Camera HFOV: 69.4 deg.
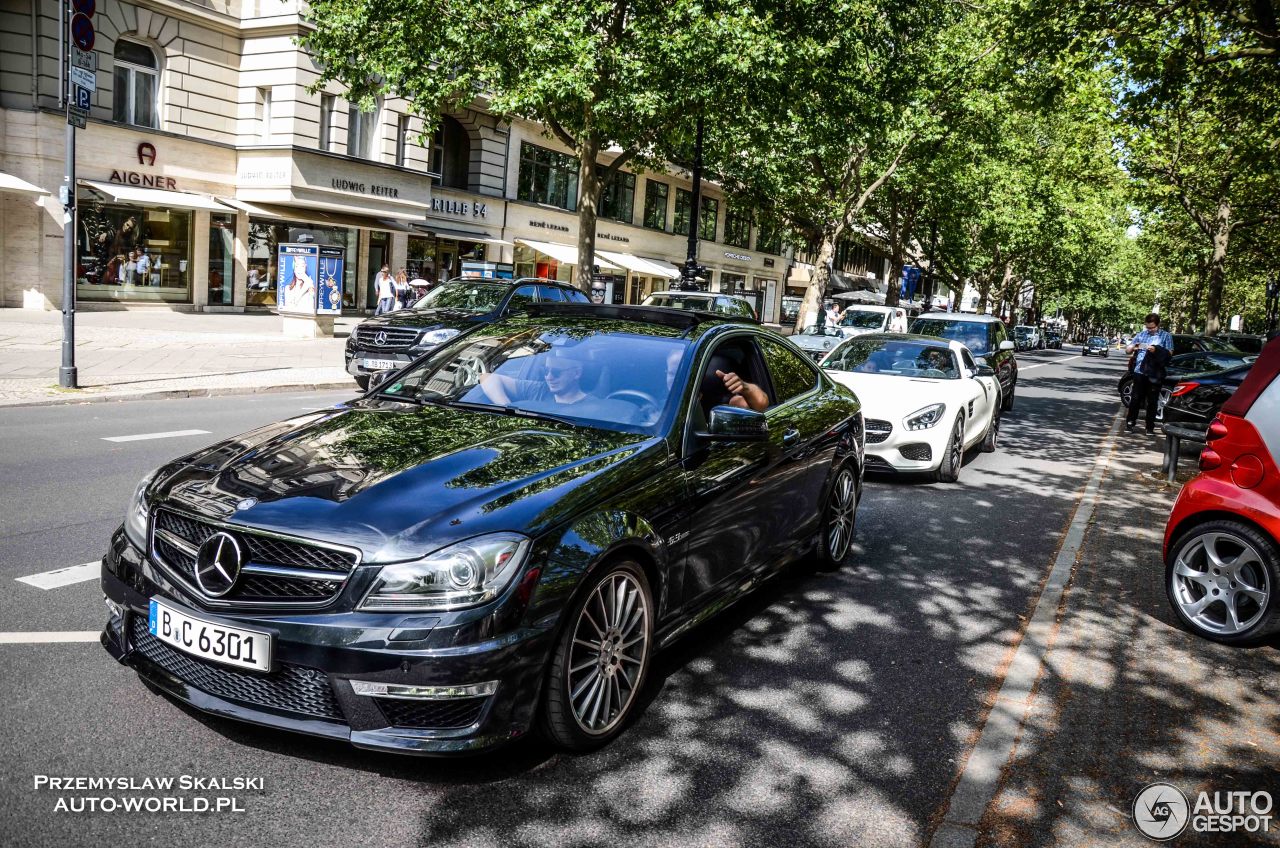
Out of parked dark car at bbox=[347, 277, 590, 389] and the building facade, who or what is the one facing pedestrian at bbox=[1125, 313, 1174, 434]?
the building facade

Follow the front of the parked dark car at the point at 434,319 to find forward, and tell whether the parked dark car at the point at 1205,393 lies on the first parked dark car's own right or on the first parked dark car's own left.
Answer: on the first parked dark car's own left

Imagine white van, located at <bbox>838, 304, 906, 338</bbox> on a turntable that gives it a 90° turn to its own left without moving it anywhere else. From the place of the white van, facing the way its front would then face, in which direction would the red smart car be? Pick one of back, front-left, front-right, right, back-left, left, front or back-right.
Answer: front-right

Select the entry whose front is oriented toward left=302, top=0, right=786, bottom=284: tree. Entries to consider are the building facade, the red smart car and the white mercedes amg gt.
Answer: the building facade

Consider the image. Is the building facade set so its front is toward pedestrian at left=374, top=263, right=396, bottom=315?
yes

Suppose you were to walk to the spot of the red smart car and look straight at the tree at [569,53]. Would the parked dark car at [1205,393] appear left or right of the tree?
right

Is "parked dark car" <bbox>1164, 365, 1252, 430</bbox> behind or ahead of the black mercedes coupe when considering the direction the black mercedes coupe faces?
behind

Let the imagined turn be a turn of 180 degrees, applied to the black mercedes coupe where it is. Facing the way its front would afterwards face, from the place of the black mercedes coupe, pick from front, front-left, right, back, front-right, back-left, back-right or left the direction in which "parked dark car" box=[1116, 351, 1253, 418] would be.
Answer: front

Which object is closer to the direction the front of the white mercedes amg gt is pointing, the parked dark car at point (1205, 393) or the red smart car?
the red smart car

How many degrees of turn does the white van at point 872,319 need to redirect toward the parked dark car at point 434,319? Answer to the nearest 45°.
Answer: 0° — it already faces it

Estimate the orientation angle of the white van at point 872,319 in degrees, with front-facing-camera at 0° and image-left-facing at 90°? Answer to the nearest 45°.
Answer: approximately 45°
